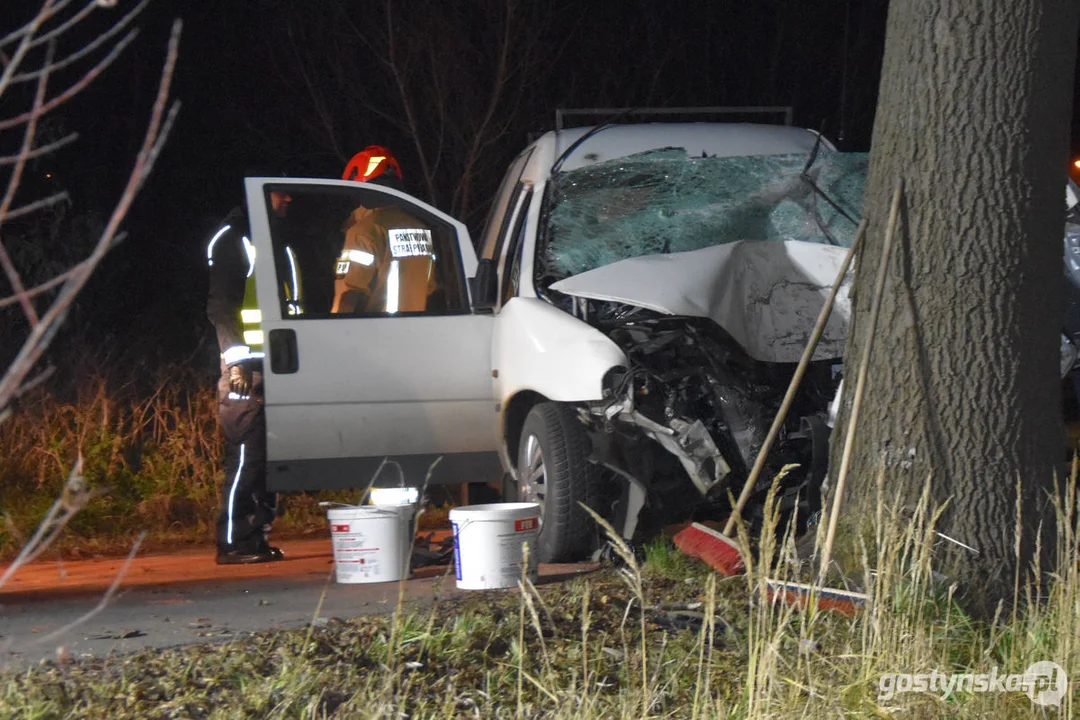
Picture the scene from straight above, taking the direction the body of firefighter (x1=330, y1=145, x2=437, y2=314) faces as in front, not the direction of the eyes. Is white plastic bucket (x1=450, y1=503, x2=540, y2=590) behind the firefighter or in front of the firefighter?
behind

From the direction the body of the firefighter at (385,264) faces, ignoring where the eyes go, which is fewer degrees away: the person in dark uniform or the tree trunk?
the person in dark uniform

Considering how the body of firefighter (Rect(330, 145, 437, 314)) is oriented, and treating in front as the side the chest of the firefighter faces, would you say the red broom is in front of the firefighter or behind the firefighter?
behind

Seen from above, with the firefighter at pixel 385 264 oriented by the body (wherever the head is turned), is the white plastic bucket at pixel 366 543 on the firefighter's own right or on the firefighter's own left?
on the firefighter's own left

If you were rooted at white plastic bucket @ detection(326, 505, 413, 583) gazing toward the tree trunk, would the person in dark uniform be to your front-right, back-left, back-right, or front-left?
back-left

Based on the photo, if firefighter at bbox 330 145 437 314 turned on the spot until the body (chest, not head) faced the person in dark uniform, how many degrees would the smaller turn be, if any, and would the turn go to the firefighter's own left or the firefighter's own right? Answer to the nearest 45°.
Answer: approximately 45° to the firefighter's own left

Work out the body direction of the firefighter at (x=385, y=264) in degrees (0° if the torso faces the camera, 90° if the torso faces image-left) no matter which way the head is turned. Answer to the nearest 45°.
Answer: approximately 135°

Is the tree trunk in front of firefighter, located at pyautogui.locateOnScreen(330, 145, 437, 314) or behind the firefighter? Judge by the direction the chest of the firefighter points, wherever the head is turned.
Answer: behind

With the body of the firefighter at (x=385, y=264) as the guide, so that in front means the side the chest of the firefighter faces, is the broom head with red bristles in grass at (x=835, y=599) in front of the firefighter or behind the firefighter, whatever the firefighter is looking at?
behind
